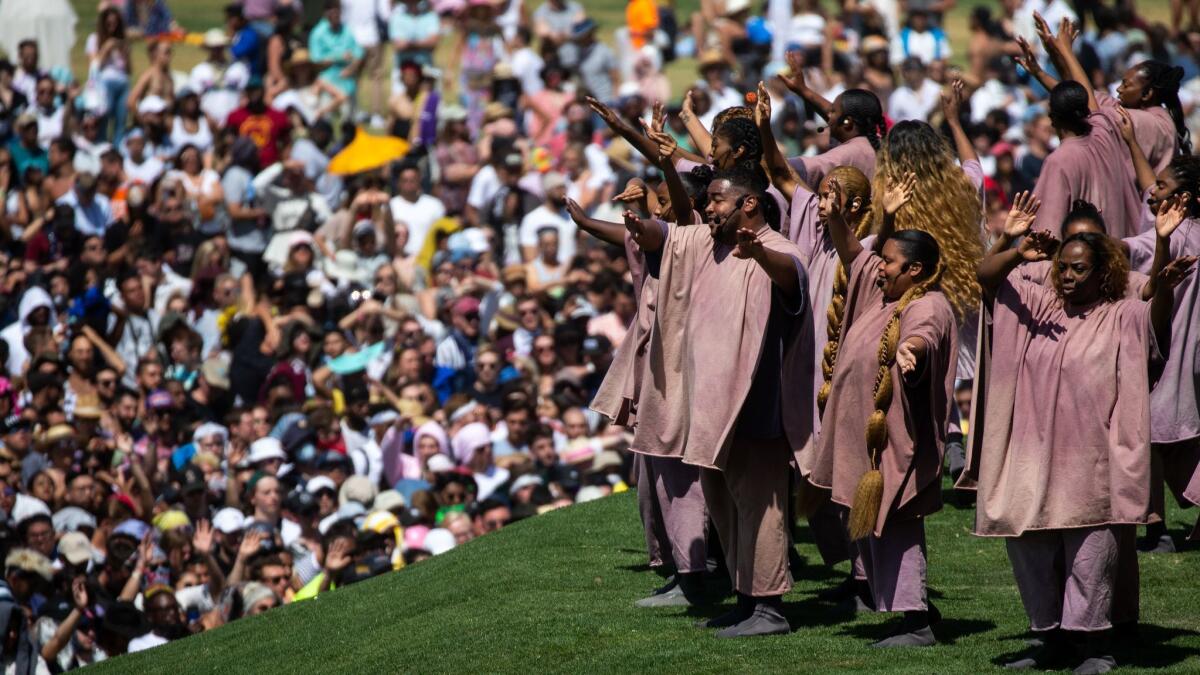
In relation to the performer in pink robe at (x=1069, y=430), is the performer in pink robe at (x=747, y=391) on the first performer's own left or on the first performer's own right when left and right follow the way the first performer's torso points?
on the first performer's own right

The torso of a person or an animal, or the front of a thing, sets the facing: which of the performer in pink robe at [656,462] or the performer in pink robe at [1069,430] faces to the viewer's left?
the performer in pink robe at [656,462]

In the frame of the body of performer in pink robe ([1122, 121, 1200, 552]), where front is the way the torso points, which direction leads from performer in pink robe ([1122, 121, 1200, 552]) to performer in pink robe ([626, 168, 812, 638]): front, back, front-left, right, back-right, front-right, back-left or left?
front-left

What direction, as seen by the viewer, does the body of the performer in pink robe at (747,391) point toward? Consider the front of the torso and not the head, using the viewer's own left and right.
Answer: facing the viewer and to the left of the viewer

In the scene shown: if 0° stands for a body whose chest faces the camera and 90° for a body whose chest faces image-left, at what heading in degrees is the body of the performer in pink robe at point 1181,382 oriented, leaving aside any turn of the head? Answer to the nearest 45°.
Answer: approximately 90°

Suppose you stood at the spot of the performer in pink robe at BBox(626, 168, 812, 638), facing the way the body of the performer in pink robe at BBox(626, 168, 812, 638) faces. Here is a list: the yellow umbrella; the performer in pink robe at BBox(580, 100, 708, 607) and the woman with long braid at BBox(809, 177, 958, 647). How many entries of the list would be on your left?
1

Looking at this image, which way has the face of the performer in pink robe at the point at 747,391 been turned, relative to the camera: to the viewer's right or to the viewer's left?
to the viewer's left

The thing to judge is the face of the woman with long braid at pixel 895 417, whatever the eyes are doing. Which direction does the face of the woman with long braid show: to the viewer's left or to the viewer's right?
to the viewer's left

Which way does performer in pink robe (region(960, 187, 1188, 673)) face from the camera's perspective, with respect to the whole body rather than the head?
toward the camera

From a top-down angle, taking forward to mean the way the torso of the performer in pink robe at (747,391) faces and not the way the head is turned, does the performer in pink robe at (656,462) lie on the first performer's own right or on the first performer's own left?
on the first performer's own right

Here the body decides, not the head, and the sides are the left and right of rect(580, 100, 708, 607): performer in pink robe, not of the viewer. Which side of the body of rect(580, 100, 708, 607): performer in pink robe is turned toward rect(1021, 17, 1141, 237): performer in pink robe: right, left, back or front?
back

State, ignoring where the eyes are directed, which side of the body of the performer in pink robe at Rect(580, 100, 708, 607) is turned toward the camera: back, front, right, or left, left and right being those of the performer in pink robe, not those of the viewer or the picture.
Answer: left

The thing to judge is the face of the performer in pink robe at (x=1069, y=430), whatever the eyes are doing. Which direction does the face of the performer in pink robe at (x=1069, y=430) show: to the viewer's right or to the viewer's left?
to the viewer's left
